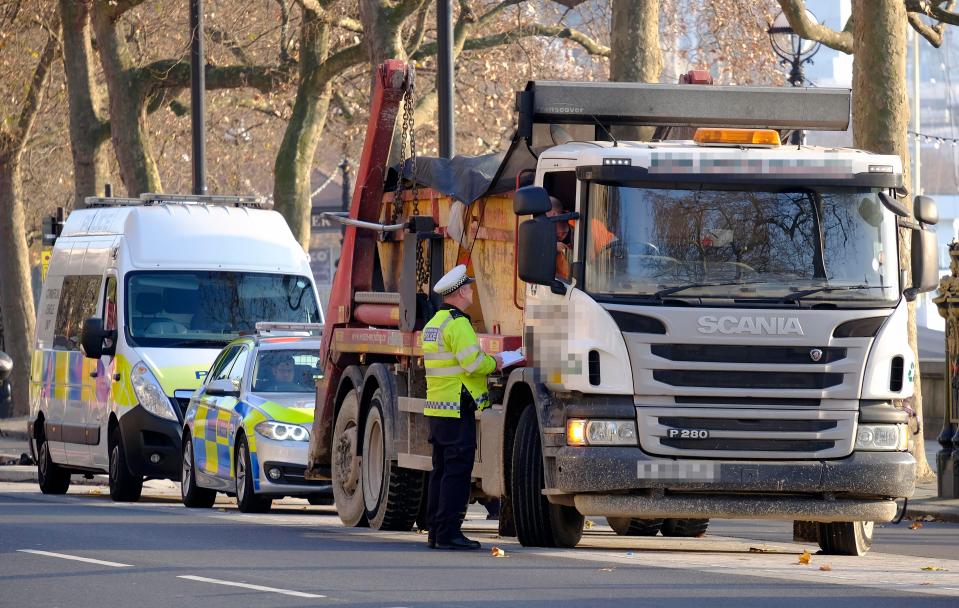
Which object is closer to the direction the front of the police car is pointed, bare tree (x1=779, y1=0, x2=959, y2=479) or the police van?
the bare tree

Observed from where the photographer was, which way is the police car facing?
facing the viewer and to the right of the viewer

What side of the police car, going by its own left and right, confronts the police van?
back

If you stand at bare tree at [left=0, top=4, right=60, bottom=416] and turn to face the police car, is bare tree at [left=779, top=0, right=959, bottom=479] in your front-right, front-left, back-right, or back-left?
front-left

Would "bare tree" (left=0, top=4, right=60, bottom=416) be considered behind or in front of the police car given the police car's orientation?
behind

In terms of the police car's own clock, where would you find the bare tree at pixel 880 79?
The bare tree is roughly at 10 o'clock from the police car.

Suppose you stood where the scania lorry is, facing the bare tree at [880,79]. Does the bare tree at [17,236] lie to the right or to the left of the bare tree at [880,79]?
left

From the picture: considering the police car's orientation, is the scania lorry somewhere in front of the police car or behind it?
in front

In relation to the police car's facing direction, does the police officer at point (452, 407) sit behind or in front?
in front
